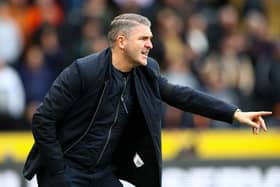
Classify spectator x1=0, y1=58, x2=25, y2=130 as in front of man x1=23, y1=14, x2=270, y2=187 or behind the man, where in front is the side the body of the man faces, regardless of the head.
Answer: behind

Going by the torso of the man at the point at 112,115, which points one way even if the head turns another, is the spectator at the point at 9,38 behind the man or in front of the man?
behind

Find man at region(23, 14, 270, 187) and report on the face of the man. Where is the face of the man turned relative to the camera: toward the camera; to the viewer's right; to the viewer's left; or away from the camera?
to the viewer's right

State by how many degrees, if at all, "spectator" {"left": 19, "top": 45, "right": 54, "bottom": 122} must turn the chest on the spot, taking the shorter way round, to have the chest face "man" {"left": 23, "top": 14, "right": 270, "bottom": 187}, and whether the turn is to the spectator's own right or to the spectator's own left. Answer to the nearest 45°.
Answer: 0° — they already face them

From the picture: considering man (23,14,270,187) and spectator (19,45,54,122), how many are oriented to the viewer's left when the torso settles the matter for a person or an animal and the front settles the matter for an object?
0
